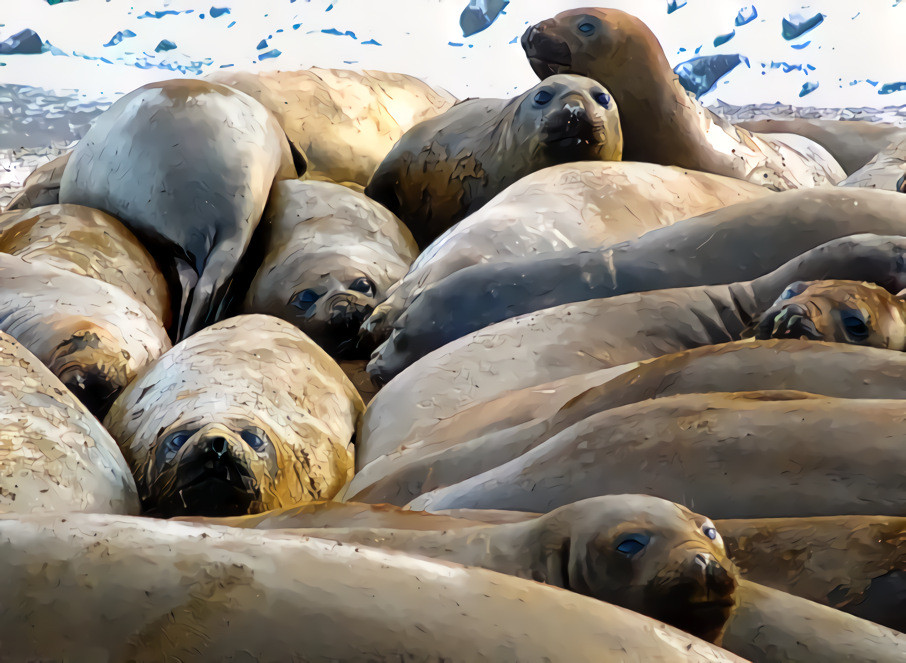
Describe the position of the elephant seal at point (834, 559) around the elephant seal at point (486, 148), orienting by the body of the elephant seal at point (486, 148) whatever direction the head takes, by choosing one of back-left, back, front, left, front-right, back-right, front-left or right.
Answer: front-right

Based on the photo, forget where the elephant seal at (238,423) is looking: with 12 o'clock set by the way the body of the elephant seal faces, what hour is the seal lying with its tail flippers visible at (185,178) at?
The seal lying with its tail flippers visible is roughly at 6 o'clock from the elephant seal.

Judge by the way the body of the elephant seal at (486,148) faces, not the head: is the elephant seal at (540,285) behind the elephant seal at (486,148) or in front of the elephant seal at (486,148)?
in front

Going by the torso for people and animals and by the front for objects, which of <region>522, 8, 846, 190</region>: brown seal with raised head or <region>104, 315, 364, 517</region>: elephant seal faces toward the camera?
the elephant seal

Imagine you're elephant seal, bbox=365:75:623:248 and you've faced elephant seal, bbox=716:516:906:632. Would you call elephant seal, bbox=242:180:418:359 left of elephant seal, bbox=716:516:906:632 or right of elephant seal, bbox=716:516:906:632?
right

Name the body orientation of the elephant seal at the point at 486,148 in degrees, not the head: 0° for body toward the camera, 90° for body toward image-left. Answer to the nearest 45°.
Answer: approximately 315°

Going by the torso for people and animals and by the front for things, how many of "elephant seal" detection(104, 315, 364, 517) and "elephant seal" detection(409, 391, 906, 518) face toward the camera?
1

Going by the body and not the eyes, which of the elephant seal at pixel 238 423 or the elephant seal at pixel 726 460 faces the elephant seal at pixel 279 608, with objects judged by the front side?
the elephant seal at pixel 238 423

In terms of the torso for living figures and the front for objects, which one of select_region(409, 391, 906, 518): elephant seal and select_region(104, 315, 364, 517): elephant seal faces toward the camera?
select_region(104, 315, 364, 517): elephant seal

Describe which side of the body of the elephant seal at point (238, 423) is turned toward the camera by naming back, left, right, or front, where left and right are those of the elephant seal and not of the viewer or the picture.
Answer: front

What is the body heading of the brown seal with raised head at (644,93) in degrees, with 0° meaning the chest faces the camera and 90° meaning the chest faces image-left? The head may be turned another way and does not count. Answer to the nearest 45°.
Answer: approximately 90°

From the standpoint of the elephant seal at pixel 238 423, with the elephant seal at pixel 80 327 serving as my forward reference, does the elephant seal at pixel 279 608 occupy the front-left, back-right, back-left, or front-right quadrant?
back-left

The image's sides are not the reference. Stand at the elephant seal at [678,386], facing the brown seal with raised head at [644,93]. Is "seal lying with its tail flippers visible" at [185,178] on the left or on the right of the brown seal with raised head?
left
